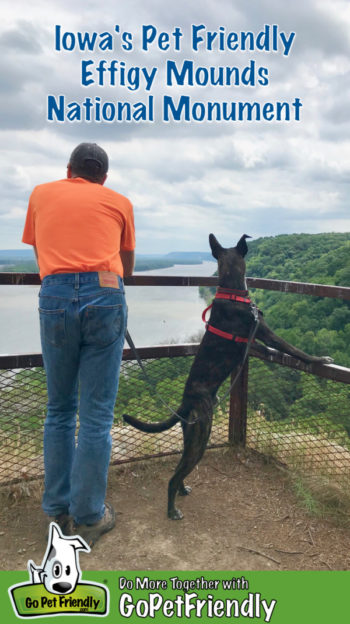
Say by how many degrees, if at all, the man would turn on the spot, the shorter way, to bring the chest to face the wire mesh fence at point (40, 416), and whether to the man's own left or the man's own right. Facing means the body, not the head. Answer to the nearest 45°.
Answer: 0° — they already face it

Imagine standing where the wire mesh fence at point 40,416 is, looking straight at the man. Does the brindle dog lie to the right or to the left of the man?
left

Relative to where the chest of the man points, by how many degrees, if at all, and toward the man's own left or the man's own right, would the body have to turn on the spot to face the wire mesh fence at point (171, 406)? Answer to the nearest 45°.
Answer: approximately 45° to the man's own right

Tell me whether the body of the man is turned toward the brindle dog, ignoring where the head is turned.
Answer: no

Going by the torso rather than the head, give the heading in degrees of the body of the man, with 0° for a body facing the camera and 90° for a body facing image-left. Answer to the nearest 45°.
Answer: approximately 180°
